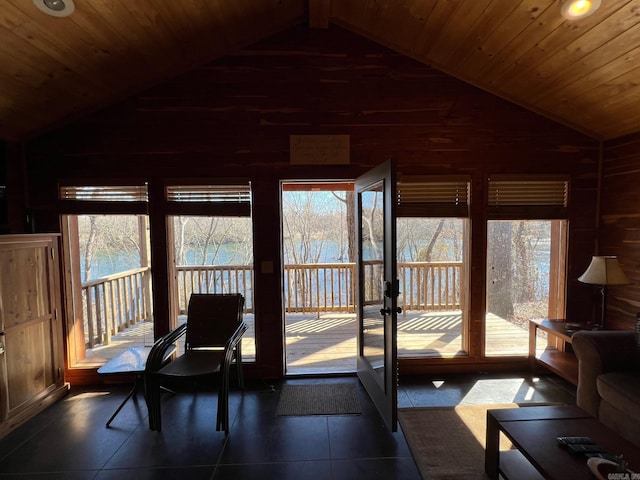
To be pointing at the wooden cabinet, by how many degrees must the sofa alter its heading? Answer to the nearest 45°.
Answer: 0° — it already faces it

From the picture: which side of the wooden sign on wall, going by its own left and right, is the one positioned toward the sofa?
left

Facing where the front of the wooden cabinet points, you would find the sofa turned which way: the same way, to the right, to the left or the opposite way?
the opposite way

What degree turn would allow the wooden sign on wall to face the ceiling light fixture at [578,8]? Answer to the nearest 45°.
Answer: approximately 45° to its left

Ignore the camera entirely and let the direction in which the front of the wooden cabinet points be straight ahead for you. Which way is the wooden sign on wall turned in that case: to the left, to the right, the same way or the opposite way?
to the right

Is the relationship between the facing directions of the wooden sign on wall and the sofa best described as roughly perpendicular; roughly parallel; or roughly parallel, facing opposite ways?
roughly perpendicular

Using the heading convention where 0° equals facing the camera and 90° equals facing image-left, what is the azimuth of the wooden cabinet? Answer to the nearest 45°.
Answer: approximately 315°

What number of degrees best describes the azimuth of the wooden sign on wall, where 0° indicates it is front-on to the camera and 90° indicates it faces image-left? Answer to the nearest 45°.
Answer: approximately 0°
